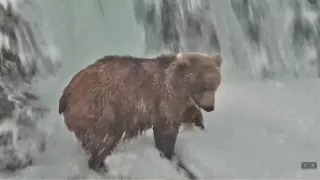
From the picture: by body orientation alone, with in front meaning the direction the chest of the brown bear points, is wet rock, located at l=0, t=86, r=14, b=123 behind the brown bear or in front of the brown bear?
behind

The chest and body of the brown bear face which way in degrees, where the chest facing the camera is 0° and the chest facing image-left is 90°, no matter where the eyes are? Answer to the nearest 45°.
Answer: approximately 270°

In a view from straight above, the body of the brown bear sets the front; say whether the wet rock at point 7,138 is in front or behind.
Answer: behind
